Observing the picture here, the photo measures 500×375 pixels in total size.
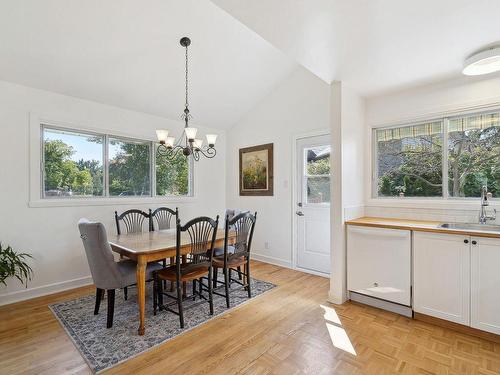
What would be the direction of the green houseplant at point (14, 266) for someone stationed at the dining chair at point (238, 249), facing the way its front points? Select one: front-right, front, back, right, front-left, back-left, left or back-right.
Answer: front-left

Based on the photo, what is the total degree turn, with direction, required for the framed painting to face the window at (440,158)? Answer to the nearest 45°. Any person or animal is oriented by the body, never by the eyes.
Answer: approximately 90° to its left

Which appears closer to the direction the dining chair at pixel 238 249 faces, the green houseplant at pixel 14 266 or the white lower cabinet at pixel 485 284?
the green houseplant

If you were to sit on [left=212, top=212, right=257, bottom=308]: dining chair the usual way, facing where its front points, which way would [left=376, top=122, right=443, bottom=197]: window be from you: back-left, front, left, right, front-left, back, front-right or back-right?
back-right

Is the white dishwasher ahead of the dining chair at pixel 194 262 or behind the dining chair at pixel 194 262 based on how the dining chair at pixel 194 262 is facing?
behind

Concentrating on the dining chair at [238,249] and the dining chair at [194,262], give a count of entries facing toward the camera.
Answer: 0

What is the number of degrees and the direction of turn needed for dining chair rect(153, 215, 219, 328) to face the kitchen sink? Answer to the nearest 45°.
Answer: approximately 135° to its right

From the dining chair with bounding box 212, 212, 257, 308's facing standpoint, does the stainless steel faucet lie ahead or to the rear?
to the rear

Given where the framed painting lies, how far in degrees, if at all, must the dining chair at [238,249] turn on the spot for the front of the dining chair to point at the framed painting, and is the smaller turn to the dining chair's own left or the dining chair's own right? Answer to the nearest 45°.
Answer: approximately 45° to the dining chair's own right

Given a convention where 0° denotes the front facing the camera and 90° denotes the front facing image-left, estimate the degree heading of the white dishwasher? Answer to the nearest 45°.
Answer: approximately 45°

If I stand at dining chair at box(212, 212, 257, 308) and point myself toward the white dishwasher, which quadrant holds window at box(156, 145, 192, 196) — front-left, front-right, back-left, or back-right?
back-left

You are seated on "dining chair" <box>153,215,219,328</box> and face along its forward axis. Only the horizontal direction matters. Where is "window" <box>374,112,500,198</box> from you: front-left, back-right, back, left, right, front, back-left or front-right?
back-right

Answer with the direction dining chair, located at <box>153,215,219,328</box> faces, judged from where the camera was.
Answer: facing away from the viewer and to the left of the viewer

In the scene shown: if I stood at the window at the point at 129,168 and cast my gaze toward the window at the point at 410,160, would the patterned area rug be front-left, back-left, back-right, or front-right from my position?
front-right

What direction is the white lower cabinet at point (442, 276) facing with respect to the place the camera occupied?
facing the viewer and to the left of the viewer

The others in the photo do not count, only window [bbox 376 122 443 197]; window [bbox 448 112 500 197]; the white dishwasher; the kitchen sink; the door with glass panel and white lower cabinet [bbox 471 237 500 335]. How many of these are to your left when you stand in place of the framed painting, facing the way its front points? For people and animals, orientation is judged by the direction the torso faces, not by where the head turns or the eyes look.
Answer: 6

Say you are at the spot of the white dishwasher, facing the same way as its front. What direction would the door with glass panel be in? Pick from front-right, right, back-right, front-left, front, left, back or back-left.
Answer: right

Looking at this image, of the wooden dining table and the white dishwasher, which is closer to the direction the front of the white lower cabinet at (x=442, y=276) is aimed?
the wooden dining table
